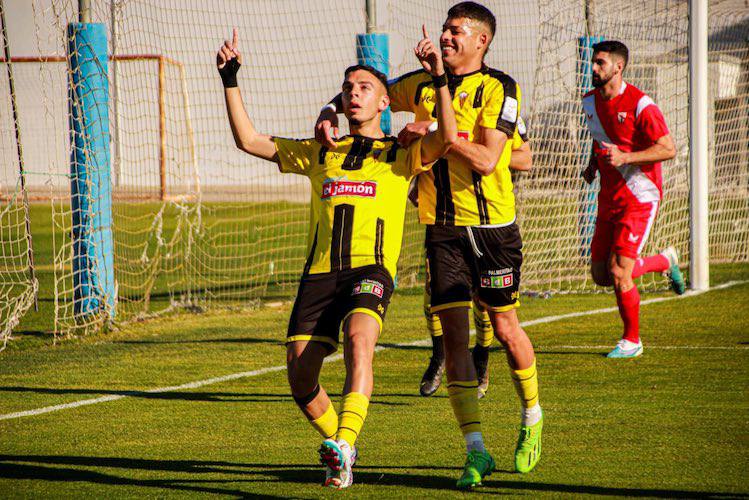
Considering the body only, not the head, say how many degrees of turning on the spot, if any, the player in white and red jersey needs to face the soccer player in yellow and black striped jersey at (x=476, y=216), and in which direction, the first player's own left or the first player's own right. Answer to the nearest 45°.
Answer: approximately 45° to the first player's own left

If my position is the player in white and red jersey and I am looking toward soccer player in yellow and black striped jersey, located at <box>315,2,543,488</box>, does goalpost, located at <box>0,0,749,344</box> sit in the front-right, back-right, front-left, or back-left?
back-right

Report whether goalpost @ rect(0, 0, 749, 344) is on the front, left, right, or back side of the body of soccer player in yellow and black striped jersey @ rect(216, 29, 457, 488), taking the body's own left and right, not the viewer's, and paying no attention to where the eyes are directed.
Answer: back

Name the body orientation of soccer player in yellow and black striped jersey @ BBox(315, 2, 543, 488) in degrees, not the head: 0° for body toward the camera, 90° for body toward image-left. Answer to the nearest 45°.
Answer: approximately 45°

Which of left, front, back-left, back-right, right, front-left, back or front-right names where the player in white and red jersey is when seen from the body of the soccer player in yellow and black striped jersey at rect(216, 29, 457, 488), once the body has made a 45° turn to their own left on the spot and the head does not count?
left

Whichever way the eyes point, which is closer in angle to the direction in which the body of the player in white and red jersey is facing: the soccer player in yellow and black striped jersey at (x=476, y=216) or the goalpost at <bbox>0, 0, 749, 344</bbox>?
the soccer player in yellow and black striped jersey

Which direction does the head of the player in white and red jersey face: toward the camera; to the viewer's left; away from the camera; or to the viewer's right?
to the viewer's left

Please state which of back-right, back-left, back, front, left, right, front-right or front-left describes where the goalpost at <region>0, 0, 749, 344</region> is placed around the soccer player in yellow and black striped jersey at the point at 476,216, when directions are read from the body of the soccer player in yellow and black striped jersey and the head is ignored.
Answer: back-right

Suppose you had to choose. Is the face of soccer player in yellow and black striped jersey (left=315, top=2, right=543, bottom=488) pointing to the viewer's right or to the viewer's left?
to the viewer's left

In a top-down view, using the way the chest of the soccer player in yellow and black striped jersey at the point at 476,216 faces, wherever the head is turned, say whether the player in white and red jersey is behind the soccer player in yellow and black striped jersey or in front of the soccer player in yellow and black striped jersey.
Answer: behind

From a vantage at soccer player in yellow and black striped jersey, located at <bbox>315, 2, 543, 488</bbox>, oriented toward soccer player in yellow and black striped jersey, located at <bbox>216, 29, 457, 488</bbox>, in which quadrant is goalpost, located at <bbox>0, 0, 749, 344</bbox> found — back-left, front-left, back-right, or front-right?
back-right

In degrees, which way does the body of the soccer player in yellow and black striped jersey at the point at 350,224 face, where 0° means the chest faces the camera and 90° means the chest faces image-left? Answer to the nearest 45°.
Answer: approximately 0°
